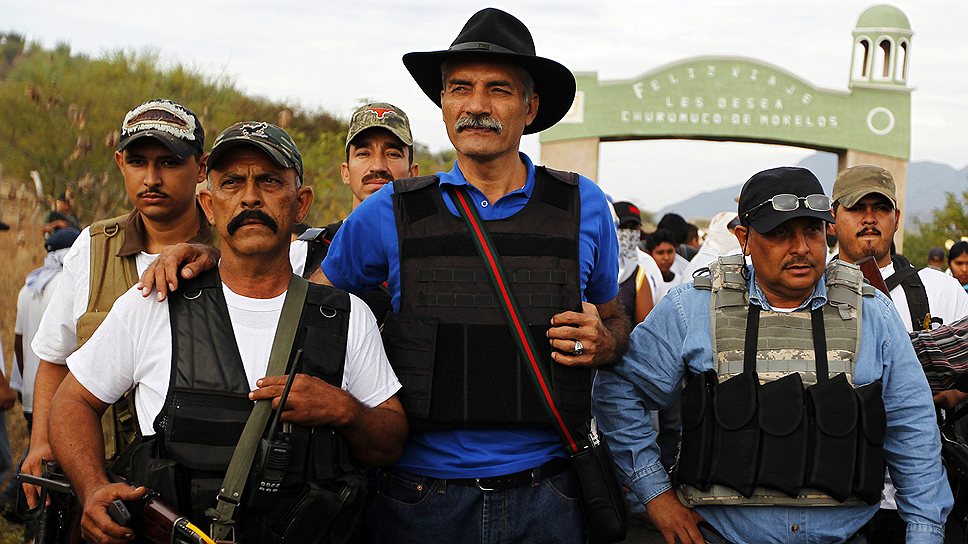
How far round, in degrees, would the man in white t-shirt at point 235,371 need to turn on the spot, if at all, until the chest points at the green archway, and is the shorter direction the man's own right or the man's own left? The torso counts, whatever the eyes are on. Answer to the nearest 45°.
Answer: approximately 135° to the man's own left

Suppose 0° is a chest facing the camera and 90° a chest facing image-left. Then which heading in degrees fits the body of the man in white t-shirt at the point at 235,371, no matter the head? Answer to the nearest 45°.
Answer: approximately 0°

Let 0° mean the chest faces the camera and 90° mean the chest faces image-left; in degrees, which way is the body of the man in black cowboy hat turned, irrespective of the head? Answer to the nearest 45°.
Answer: approximately 0°

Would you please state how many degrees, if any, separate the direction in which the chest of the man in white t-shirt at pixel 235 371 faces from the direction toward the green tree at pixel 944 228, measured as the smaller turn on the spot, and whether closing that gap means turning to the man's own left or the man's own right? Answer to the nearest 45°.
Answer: approximately 135° to the man's own left

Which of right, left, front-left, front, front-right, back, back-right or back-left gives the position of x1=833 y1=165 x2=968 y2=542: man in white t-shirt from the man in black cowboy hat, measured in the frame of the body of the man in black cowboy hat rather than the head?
back-left

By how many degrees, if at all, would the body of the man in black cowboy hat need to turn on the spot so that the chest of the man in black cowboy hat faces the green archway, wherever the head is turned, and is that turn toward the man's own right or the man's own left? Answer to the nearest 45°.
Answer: approximately 180°
